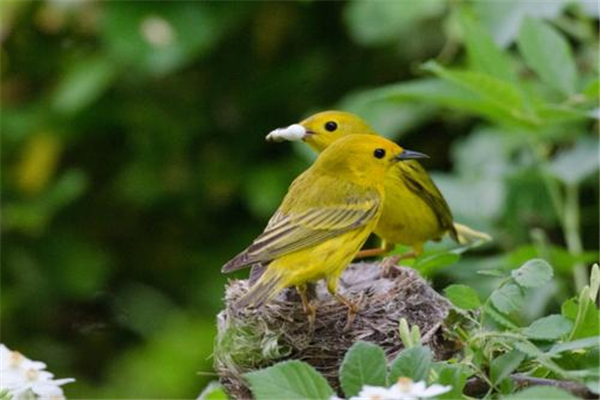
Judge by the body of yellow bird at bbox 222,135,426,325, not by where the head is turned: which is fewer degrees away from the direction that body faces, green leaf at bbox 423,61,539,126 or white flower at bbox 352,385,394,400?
the green leaf

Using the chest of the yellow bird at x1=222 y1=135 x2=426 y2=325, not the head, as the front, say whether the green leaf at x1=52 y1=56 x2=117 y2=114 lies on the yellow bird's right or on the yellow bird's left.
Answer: on the yellow bird's left

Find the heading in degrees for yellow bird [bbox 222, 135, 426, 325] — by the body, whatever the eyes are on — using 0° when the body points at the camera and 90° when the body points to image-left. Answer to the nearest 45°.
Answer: approximately 270°

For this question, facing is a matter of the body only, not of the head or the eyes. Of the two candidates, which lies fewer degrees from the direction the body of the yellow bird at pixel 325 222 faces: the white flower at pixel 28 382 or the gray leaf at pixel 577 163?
the gray leaf

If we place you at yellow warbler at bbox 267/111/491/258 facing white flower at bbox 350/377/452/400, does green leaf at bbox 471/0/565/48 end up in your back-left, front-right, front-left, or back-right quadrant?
back-left

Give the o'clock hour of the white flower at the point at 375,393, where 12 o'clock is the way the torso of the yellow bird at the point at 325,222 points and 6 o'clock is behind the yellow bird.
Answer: The white flower is roughly at 3 o'clock from the yellow bird.

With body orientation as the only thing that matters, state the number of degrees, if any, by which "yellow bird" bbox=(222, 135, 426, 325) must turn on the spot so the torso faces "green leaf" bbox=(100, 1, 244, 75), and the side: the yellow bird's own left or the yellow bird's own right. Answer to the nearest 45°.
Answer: approximately 90° to the yellow bird's own left
